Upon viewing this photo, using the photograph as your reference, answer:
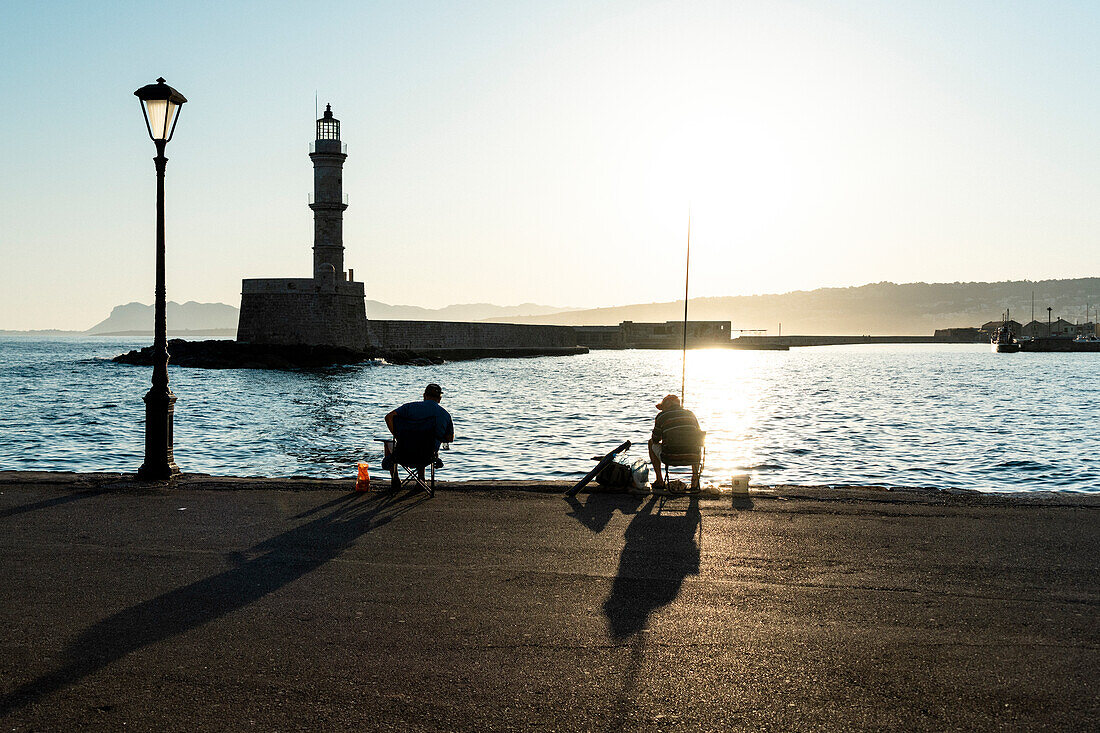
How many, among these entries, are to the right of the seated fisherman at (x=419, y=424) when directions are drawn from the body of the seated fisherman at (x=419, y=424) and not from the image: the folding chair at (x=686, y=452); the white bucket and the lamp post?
2

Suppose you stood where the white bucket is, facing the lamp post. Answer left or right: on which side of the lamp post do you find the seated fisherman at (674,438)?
right

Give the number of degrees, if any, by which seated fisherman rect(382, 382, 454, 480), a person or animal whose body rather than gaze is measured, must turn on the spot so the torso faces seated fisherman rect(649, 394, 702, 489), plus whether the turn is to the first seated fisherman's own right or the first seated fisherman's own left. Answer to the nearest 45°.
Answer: approximately 90° to the first seated fisherman's own right

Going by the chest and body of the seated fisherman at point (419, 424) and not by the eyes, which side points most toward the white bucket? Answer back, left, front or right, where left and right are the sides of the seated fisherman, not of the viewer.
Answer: right

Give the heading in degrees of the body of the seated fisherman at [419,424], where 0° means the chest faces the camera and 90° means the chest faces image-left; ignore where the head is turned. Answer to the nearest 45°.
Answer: approximately 180°

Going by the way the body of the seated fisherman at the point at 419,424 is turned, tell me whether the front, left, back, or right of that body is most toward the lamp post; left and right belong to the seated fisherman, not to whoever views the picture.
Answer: left

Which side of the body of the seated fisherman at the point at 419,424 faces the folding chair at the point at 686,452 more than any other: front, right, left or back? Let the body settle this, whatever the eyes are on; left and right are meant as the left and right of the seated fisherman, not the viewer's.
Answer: right

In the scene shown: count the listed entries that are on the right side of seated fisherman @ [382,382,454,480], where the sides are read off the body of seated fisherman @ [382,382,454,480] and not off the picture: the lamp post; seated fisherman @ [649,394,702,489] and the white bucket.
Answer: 2
